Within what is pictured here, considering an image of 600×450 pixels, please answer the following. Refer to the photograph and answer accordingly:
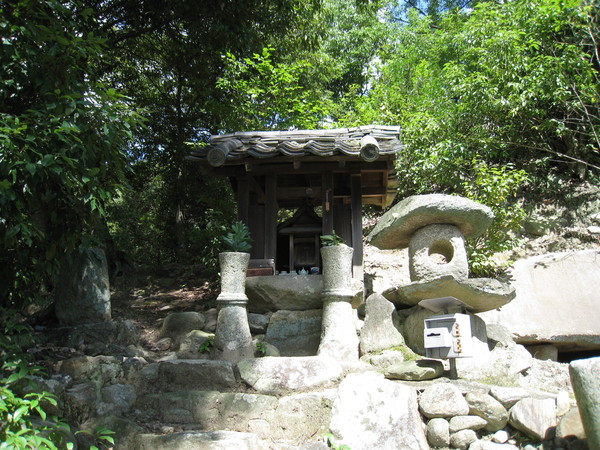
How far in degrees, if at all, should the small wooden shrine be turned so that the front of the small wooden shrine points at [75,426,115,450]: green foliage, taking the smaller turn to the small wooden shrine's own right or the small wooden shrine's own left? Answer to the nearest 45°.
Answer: approximately 45° to the small wooden shrine's own right

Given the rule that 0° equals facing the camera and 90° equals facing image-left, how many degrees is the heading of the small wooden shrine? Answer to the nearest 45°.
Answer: approximately 0°

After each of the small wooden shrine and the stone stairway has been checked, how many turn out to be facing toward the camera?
2

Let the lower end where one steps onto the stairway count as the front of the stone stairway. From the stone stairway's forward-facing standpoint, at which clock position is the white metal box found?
The white metal box is roughly at 9 o'clock from the stone stairway.

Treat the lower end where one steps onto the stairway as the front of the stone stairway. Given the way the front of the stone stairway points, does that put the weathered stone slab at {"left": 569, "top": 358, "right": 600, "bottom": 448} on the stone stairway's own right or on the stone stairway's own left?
on the stone stairway's own left

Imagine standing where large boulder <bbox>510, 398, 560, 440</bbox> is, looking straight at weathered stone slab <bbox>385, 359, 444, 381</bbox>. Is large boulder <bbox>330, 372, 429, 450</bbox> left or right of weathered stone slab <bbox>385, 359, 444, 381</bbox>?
left

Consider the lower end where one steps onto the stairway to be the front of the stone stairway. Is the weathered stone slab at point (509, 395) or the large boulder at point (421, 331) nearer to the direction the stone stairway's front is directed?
the weathered stone slab

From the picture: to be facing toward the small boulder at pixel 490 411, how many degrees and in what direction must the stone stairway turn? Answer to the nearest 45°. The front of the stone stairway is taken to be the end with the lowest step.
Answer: approximately 90° to its left
